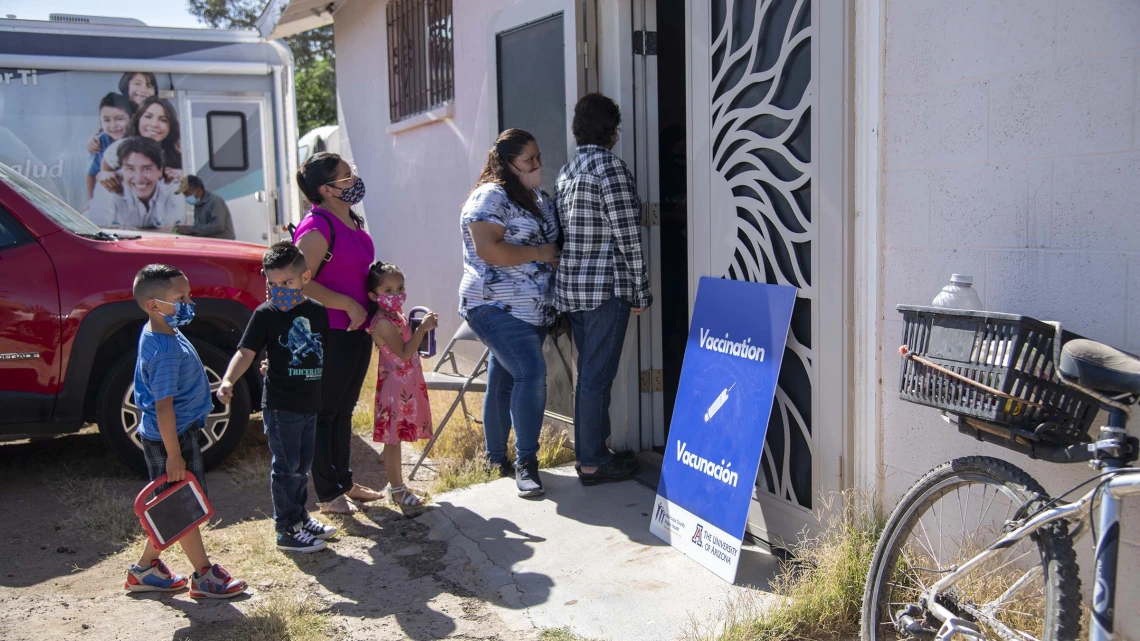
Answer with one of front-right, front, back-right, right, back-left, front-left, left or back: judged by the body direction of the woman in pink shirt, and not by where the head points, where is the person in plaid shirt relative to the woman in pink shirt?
front

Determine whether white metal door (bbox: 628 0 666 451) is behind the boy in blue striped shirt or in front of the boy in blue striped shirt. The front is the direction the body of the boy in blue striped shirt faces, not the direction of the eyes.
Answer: in front

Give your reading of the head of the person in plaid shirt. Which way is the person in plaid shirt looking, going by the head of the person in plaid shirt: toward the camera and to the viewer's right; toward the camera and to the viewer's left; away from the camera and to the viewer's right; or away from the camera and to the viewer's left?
away from the camera and to the viewer's right

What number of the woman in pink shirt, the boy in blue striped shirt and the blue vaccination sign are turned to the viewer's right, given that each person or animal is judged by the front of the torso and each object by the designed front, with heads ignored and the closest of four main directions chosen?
2

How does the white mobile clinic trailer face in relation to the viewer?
to the viewer's right

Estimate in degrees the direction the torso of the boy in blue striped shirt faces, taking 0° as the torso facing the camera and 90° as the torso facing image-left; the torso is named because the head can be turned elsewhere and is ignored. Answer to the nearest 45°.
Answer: approximately 270°

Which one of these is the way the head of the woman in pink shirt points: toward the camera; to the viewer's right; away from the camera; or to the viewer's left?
to the viewer's right

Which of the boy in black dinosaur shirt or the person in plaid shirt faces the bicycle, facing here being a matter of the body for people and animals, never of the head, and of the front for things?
the boy in black dinosaur shirt

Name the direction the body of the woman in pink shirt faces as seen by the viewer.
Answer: to the viewer's right

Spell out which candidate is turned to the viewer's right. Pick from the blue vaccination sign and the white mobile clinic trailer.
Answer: the white mobile clinic trailer

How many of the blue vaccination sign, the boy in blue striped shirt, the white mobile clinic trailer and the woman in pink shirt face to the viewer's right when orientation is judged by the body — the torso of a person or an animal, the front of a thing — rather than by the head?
3

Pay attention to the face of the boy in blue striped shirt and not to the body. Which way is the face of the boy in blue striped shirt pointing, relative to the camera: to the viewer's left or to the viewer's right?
to the viewer's right

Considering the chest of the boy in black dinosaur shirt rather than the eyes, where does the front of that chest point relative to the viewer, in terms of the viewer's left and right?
facing the viewer and to the right of the viewer
